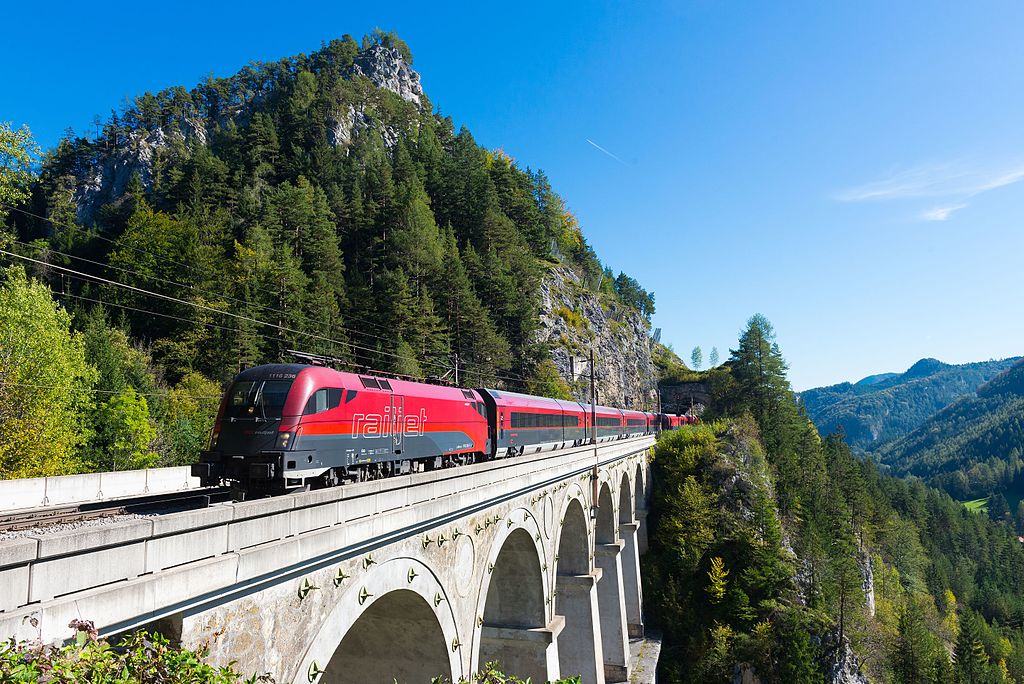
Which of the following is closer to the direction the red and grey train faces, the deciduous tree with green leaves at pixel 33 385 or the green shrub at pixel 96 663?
the green shrub

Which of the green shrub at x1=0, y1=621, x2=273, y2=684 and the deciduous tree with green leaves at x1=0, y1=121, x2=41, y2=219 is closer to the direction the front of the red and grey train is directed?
the green shrub

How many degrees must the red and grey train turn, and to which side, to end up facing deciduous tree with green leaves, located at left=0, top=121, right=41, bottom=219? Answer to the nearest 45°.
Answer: approximately 90° to its right

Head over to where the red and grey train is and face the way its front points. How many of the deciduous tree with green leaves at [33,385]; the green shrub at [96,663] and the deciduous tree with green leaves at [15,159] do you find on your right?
2

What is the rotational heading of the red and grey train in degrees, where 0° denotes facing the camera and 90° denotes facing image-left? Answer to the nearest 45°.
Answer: approximately 45°

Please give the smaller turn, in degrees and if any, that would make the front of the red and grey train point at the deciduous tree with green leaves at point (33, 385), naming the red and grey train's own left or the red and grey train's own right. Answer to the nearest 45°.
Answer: approximately 90° to the red and grey train's own right

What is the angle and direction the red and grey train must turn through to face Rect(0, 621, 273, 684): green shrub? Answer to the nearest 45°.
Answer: approximately 45° to its left
